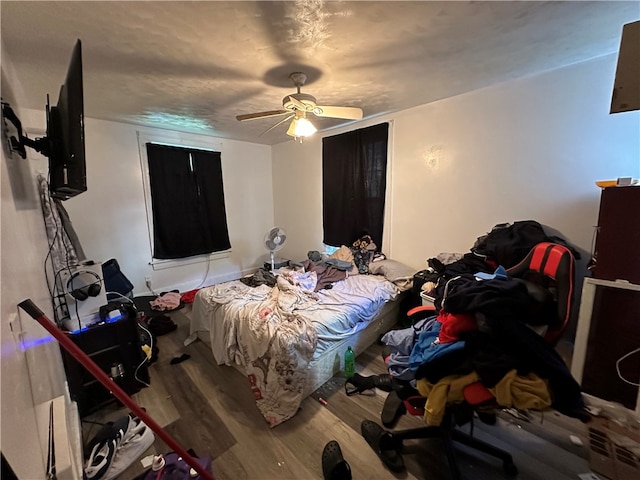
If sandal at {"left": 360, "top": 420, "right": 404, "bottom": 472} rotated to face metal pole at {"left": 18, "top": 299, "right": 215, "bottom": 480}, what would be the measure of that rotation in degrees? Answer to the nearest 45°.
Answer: approximately 90° to its left

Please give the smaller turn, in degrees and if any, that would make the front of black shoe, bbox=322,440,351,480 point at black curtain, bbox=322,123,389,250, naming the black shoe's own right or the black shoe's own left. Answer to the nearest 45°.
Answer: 0° — it already faces it

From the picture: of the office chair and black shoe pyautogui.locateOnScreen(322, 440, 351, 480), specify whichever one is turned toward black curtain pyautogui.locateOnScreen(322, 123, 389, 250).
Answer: the black shoe

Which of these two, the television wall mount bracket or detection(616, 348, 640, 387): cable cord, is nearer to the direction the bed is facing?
the television wall mount bracket

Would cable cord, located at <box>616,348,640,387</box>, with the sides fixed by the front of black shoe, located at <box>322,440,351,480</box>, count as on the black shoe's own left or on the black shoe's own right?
on the black shoe's own right

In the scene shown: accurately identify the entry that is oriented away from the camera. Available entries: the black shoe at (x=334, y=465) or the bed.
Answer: the black shoe

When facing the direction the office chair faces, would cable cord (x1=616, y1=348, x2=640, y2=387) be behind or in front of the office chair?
behind

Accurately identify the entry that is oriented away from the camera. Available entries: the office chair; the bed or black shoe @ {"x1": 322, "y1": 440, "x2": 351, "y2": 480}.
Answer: the black shoe

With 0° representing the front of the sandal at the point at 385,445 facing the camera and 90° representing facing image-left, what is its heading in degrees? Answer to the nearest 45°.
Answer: approximately 135°

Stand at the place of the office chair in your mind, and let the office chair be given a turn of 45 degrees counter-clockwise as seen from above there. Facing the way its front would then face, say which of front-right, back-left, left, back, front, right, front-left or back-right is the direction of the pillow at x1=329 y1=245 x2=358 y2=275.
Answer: back-right

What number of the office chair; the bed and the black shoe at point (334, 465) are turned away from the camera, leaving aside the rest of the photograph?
1

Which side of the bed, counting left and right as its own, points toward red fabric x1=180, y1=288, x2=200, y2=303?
right

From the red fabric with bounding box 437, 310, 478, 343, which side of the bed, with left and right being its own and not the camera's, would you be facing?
left

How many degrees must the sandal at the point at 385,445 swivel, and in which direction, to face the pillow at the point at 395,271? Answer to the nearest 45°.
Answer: approximately 45° to its right

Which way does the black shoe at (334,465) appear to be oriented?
away from the camera

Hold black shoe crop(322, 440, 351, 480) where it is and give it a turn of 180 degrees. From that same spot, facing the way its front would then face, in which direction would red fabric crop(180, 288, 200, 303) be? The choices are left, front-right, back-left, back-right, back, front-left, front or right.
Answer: back-right
